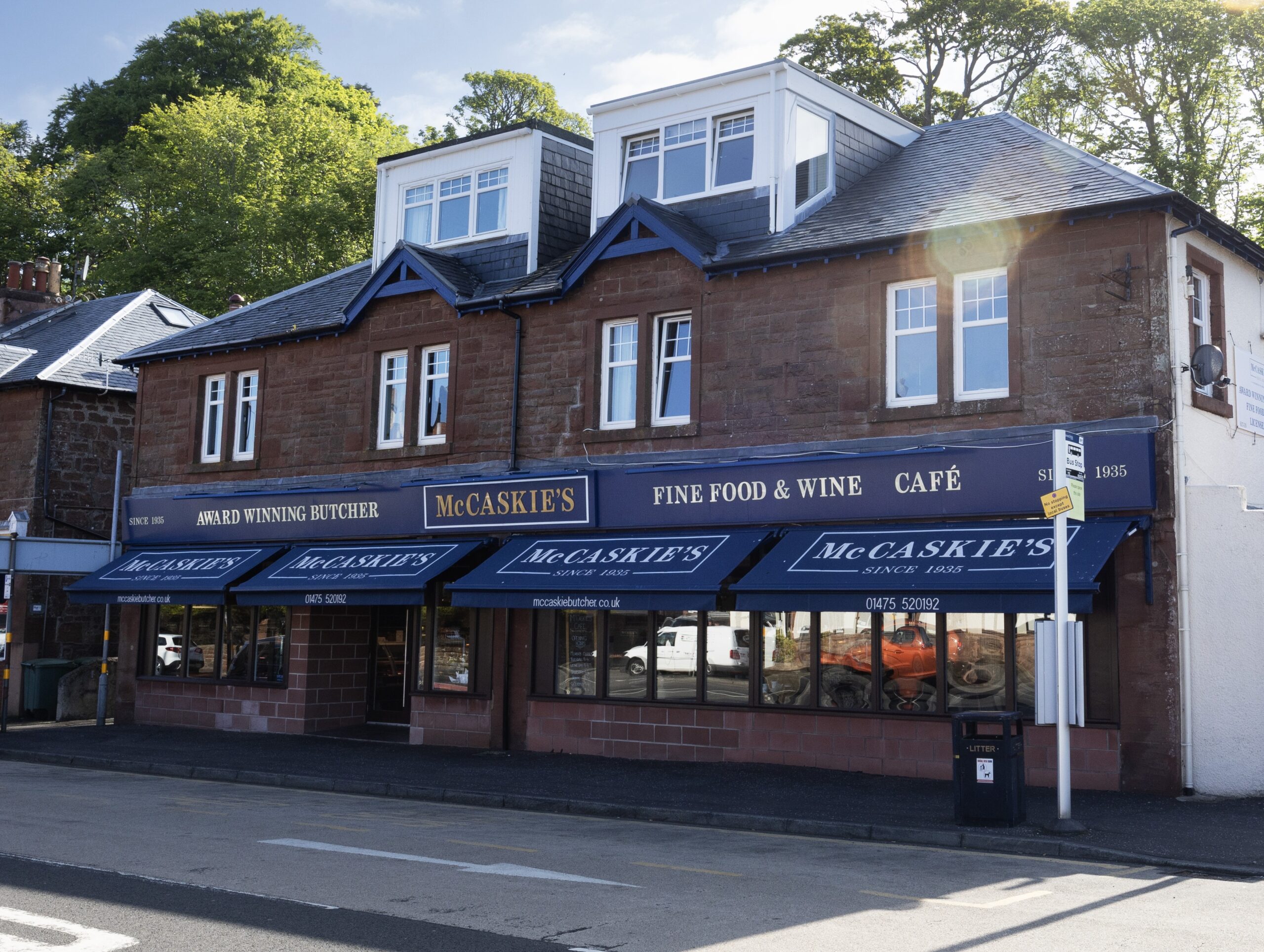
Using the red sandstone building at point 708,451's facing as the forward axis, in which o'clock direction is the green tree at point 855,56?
The green tree is roughly at 5 o'clock from the red sandstone building.

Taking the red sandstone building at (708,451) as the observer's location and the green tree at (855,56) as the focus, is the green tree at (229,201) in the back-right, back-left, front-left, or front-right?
front-left

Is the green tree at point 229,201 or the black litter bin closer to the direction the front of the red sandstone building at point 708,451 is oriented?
the black litter bin

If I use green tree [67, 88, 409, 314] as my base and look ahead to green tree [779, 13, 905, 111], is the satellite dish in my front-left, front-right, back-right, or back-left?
front-right

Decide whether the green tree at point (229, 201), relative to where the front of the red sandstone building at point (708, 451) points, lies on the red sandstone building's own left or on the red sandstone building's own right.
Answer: on the red sandstone building's own right
